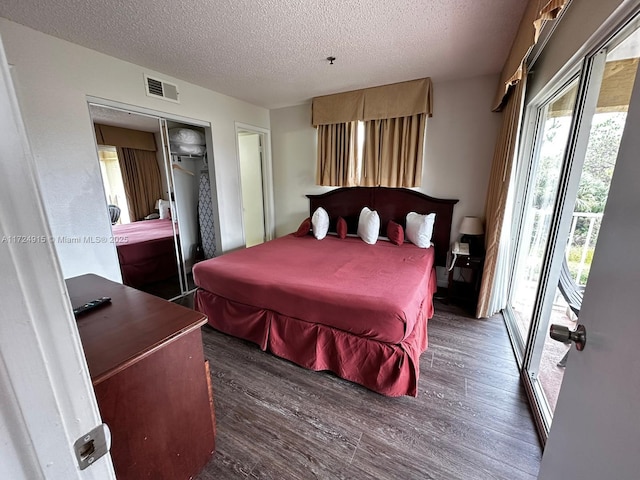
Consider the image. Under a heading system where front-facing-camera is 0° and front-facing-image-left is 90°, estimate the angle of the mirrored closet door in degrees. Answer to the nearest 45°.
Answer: approximately 315°

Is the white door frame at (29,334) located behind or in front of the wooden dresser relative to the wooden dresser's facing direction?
behind

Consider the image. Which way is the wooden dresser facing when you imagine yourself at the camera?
facing away from the viewer and to the right of the viewer
